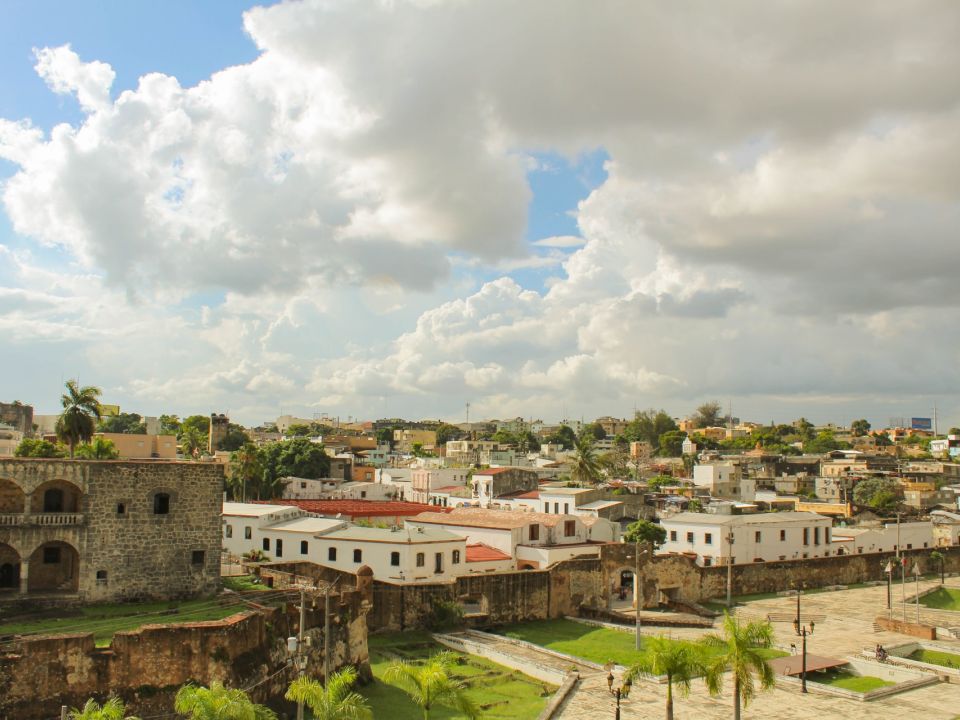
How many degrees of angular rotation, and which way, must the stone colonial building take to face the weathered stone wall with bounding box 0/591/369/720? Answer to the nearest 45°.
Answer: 0° — it already faces it

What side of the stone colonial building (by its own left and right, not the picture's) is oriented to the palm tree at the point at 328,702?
front

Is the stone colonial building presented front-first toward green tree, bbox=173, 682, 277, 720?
yes

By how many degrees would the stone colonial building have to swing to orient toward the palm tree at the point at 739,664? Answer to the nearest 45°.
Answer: approximately 45° to its left

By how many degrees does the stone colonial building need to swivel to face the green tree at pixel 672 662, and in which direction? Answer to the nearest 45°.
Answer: approximately 45° to its left

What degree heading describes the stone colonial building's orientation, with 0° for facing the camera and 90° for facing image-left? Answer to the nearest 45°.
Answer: approximately 0°

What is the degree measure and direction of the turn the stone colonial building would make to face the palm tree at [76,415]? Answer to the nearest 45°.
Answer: approximately 180°

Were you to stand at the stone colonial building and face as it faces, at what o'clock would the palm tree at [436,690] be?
The palm tree is roughly at 11 o'clock from the stone colonial building.

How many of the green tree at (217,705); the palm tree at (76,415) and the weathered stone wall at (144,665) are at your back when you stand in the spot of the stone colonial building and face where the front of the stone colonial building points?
1

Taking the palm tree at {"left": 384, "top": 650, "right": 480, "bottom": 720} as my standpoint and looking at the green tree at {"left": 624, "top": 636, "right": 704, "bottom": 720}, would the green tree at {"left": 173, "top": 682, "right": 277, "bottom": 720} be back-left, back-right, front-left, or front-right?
back-right

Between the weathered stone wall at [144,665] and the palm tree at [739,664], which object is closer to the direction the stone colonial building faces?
the weathered stone wall

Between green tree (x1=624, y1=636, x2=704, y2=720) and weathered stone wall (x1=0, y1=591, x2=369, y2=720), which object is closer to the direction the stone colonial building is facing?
the weathered stone wall
